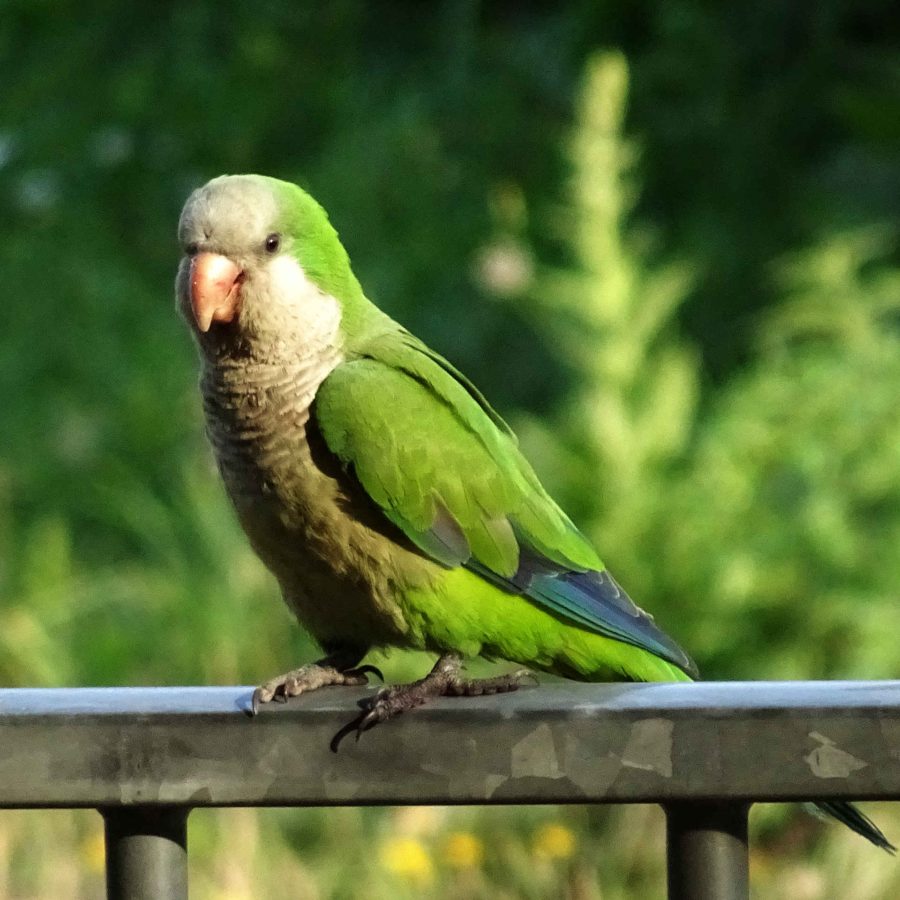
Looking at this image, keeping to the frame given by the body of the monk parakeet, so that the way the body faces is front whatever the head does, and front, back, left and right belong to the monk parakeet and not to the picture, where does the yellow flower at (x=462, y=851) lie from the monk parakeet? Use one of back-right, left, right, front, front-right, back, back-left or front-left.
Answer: back-right

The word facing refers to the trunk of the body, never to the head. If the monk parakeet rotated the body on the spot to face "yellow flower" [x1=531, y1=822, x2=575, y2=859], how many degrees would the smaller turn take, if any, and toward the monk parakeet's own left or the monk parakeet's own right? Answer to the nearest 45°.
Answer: approximately 135° to the monk parakeet's own right

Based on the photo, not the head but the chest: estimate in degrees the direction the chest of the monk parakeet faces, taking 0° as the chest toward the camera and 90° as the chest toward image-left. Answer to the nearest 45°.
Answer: approximately 45°

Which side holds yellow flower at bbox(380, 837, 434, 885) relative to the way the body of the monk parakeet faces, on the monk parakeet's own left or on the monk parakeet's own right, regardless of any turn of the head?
on the monk parakeet's own right
